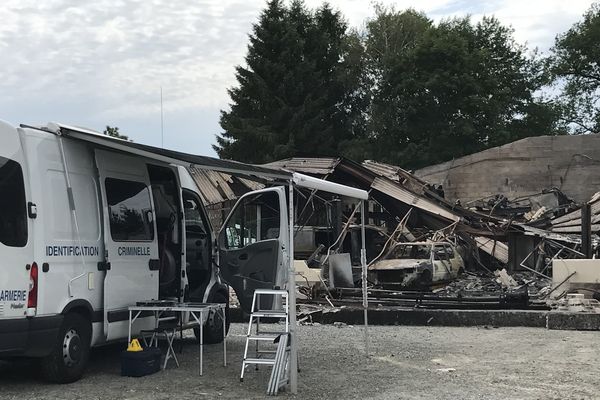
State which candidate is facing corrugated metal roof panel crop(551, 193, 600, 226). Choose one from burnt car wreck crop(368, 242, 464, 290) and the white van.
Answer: the white van

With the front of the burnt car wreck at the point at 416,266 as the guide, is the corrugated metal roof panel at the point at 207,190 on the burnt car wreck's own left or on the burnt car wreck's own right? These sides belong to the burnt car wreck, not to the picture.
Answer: on the burnt car wreck's own right

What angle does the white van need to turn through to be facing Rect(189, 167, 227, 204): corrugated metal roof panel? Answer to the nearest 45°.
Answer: approximately 45° to its left

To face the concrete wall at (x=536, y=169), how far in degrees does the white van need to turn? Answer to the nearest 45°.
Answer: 0° — it already faces it

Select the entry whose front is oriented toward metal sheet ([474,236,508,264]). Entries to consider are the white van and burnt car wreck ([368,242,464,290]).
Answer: the white van

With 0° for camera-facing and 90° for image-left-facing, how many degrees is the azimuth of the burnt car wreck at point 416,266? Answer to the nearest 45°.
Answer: approximately 45°

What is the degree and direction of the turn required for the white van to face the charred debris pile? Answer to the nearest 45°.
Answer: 0° — it already faces it

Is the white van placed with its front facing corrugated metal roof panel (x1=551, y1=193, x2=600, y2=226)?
yes

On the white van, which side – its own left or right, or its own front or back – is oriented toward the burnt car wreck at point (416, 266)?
front

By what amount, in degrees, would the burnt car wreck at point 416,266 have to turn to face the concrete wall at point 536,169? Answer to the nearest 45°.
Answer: approximately 135° to its right

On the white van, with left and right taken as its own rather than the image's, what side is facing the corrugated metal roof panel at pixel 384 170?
front

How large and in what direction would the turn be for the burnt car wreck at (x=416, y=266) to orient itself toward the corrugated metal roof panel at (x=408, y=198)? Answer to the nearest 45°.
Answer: approximately 135° to its right

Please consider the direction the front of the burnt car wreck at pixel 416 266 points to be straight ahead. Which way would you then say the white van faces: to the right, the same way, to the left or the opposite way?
the opposite way

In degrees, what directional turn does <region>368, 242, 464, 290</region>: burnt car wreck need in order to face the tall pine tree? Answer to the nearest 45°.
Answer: approximately 135° to its right

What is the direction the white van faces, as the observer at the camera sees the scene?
facing away from the viewer and to the right of the viewer

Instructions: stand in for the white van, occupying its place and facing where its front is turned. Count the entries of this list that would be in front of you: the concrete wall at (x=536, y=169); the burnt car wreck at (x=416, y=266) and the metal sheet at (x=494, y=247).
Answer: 3
